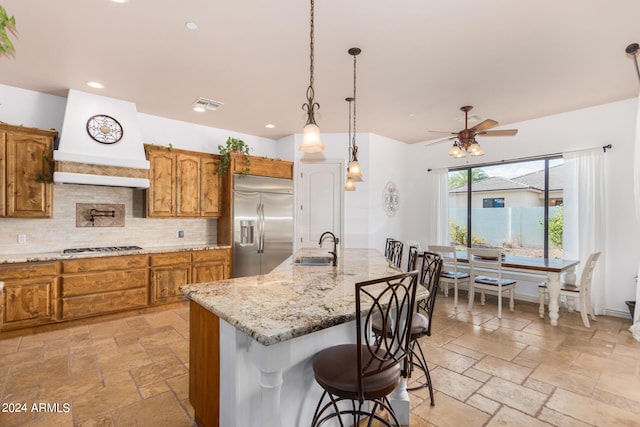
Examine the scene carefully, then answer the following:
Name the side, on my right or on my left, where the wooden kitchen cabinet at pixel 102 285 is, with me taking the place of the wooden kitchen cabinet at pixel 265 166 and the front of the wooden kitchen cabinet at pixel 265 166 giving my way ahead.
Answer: on my right

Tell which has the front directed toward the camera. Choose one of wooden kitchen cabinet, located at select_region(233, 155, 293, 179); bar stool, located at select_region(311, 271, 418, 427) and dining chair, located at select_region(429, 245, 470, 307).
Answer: the wooden kitchen cabinet

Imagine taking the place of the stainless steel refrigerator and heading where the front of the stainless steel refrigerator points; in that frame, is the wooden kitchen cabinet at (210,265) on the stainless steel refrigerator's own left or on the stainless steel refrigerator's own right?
on the stainless steel refrigerator's own right

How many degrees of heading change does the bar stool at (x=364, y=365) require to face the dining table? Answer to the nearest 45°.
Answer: approximately 90° to its right

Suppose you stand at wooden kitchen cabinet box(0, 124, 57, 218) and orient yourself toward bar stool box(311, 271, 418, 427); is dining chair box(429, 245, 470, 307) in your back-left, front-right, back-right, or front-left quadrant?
front-left

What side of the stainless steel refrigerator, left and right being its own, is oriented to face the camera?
front

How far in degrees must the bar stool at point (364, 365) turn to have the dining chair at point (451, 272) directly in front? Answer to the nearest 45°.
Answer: approximately 45° to its right

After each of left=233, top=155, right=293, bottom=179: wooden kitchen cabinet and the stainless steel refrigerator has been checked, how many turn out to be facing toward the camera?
2

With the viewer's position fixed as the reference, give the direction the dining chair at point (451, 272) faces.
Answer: facing away from the viewer and to the right of the viewer

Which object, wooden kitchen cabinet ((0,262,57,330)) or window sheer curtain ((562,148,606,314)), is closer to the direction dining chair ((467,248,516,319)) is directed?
the window sheer curtain

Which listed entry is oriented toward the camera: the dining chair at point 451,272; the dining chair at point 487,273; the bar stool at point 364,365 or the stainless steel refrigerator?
the stainless steel refrigerator

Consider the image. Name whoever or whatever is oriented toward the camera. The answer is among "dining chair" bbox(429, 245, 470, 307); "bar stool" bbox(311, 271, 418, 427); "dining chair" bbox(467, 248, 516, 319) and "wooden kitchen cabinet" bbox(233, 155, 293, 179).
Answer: the wooden kitchen cabinet

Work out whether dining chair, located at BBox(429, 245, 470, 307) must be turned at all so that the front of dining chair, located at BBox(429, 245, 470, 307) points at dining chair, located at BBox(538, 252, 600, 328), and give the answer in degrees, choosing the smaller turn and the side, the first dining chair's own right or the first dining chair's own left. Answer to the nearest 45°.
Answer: approximately 45° to the first dining chair's own right

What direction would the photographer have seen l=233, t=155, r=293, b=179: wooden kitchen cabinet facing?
facing the viewer
